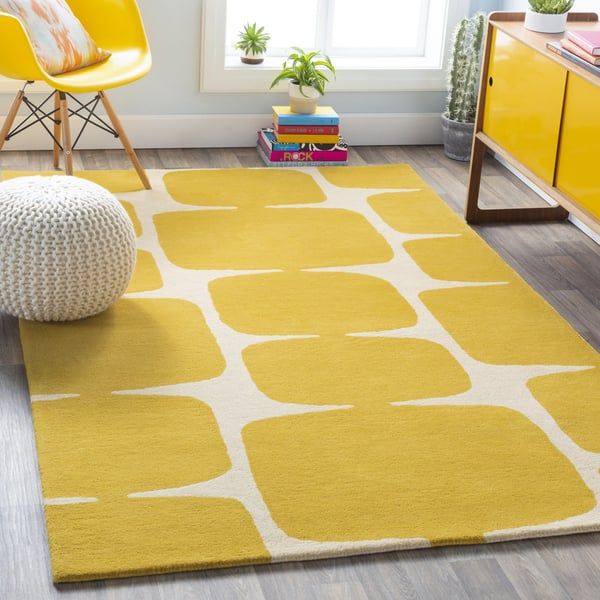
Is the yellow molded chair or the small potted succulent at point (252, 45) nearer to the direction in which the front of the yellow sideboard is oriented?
the yellow molded chair

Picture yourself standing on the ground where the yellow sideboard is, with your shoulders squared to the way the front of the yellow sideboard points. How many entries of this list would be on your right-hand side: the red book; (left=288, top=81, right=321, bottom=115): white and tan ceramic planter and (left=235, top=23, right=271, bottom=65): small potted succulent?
3

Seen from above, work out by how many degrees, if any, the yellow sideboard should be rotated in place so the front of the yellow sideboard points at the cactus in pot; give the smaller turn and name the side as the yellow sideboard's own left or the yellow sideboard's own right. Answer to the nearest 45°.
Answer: approximately 135° to the yellow sideboard's own right

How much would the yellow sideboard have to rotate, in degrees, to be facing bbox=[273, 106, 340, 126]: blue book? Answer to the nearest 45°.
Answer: approximately 90° to its right

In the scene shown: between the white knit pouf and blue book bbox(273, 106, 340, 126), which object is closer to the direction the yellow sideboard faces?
the white knit pouf

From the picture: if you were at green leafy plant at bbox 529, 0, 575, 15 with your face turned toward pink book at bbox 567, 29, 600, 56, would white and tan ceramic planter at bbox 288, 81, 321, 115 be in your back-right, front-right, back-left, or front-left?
back-right

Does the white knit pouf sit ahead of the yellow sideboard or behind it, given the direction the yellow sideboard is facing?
ahead

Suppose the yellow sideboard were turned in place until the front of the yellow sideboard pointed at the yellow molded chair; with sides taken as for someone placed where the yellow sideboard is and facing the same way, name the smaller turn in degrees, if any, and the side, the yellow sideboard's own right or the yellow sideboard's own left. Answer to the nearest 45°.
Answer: approximately 45° to the yellow sideboard's own right

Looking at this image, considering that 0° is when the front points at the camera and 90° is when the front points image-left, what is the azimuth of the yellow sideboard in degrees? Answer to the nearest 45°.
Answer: approximately 45°
